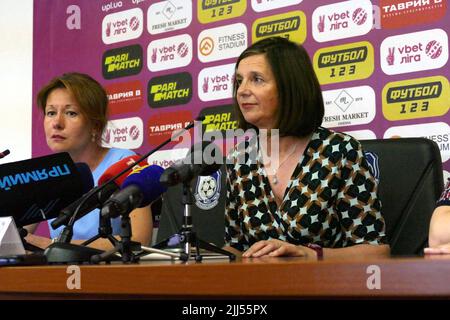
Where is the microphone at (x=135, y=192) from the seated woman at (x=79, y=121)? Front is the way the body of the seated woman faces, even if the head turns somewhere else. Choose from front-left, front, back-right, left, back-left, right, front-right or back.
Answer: front-left

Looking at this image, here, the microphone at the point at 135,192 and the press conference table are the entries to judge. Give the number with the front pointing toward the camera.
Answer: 1

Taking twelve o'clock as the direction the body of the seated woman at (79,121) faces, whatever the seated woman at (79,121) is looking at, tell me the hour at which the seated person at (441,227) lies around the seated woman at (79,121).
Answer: the seated person at (441,227) is roughly at 9 o'clock from the seated woman at (79,121).

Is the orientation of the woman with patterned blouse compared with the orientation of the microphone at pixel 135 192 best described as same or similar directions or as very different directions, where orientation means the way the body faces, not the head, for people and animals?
very different directions

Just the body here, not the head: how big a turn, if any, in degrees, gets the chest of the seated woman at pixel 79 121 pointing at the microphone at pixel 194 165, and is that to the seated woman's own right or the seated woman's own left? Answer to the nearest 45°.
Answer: approximately 45° to the seated woman's own left

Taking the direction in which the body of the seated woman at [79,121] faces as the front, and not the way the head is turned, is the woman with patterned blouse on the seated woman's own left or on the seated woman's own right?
on the seated woman's own left

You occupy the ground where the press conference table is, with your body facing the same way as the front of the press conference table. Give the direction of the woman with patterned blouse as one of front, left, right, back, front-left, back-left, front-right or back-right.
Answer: back

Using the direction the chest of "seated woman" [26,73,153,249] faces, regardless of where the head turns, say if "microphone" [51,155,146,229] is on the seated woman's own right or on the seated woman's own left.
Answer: on the seated woman's own left

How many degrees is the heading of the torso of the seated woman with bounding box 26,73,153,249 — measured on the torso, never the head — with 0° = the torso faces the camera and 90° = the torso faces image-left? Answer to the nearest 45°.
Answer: approximately 45°

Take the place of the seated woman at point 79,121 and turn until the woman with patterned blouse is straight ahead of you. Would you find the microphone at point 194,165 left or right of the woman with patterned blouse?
right
